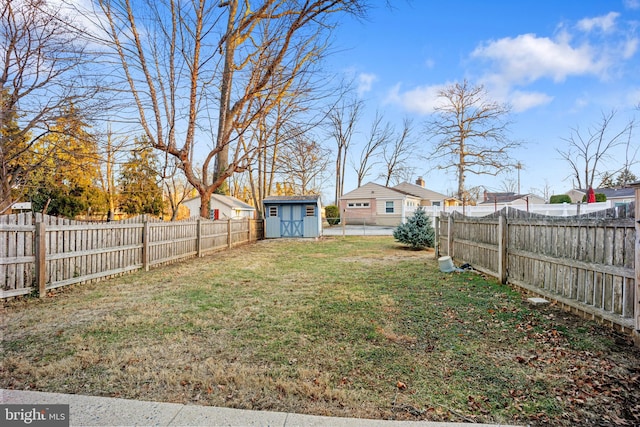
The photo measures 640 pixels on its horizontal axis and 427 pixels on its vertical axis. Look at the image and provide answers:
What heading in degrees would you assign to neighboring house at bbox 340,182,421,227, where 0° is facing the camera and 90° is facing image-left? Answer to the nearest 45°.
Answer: approximately 0°

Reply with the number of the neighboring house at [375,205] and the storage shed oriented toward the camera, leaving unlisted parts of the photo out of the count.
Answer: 2

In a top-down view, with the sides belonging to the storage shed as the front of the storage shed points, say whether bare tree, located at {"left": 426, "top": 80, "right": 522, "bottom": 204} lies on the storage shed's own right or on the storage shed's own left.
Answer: on the storage shed's own left

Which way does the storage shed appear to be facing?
toward the camera

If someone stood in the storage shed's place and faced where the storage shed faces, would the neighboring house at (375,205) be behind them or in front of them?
behind

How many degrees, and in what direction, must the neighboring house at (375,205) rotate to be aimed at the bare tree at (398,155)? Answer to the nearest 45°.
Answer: approximately 180°

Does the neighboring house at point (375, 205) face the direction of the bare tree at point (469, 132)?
no

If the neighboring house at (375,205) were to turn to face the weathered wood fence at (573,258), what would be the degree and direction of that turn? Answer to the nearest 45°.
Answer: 0° — it already faces it

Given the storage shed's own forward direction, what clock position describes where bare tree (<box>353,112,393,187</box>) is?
The bare tree is roughly at 7 o'clock from the storage shed.

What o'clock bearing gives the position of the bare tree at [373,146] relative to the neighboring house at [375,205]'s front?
The bare tree is roughly at 6 o'clock from the neighboring house.

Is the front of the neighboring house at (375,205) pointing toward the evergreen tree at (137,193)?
no

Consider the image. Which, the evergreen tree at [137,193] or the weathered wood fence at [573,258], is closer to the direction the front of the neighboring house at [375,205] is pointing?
the weathered wood fence

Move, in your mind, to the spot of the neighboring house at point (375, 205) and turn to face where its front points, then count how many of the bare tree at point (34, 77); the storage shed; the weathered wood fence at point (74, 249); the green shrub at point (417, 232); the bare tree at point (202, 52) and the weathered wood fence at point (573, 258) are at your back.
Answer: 0

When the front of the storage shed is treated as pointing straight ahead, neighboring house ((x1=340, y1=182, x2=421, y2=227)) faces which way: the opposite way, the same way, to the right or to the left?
the same way

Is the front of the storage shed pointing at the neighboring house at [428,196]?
no

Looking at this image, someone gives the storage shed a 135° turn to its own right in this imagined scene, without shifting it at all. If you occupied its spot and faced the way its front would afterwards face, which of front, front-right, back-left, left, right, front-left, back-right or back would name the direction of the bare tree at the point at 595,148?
back-right
